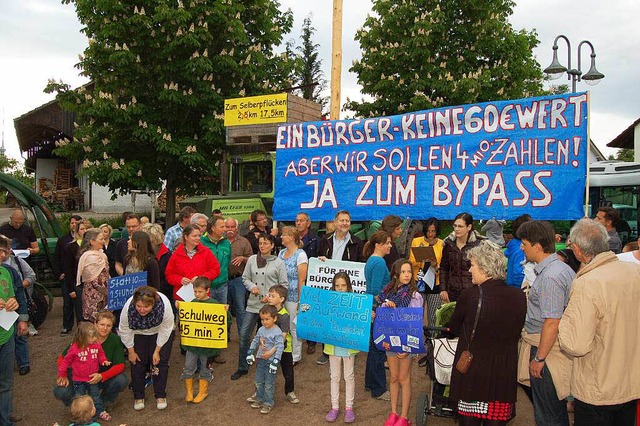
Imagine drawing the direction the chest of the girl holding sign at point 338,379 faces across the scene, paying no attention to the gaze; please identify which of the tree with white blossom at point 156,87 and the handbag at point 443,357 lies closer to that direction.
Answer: the handbag

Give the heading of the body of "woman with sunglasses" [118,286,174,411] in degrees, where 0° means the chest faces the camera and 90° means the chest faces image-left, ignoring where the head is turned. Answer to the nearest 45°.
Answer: approximately 0°

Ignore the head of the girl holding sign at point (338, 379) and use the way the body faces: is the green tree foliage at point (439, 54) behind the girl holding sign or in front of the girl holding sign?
behind
